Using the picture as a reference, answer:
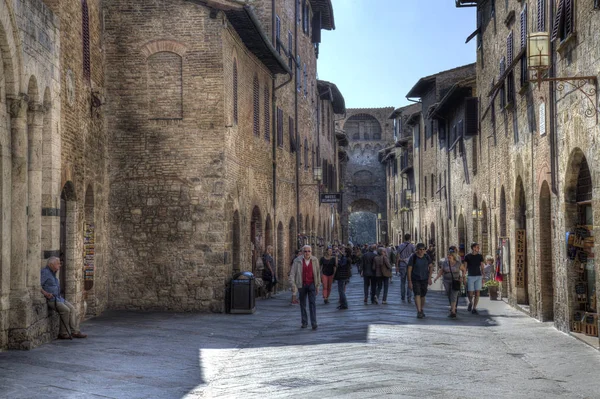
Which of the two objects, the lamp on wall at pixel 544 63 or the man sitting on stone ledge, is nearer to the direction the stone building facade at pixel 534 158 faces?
the man sitting on stone ledge

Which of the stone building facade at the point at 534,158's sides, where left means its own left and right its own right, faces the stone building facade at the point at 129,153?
front

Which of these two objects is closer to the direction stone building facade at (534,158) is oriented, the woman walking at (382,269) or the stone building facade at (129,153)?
the stone building facade

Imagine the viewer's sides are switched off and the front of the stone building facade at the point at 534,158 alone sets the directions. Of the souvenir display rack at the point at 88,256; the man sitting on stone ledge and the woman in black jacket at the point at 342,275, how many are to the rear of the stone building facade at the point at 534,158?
0

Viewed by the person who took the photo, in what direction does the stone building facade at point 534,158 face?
facing to the left of the viewer

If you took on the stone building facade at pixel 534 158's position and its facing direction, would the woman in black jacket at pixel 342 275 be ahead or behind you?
ahead

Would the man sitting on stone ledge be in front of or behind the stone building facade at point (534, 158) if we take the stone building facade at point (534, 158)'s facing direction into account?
in front

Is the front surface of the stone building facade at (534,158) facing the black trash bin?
yes

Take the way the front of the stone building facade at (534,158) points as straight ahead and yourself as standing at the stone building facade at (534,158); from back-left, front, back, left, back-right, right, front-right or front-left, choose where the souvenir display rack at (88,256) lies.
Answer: front

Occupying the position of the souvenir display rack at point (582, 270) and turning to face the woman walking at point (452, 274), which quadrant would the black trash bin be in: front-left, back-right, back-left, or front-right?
front-left
